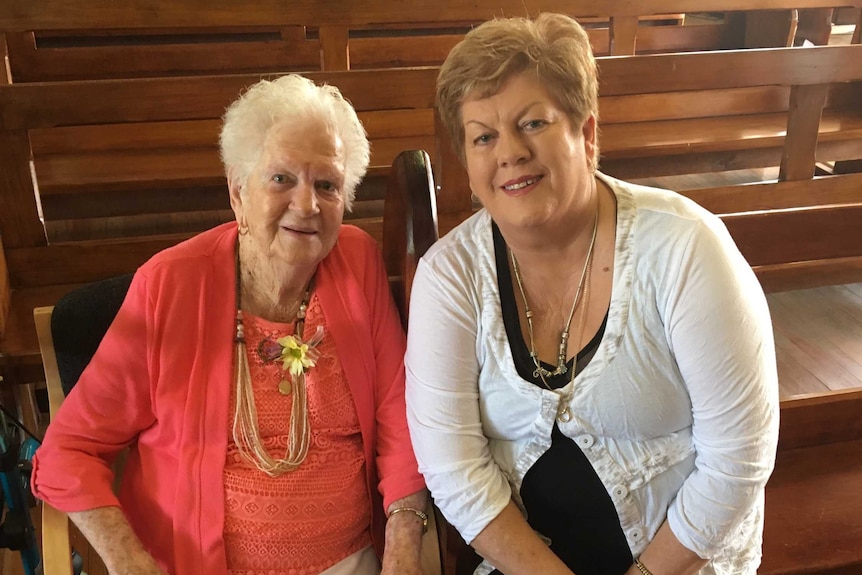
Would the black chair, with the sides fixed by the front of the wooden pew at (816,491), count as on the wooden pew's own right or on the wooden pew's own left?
on the wooden pew's own right

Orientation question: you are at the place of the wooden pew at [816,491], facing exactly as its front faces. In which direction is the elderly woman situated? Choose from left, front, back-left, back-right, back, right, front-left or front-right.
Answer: front-right

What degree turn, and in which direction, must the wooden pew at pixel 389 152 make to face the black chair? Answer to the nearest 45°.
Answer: approximately 45° to its right

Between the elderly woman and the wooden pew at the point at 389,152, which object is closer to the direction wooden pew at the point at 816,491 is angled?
the elderly woman

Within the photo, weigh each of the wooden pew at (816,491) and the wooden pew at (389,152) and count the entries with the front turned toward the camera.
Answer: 2

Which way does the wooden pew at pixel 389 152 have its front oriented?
toward the camera

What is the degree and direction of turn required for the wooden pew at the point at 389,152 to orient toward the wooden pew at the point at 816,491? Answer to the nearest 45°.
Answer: approximately 45° to its left

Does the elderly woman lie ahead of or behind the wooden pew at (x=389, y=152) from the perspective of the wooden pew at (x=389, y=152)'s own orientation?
ahead
